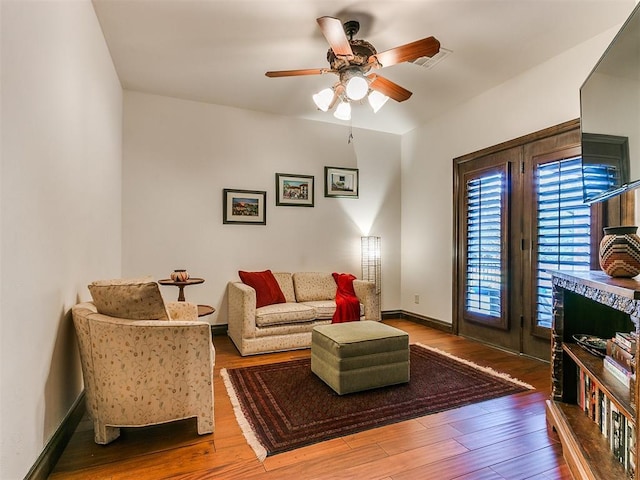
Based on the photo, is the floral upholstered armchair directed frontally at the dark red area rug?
yes

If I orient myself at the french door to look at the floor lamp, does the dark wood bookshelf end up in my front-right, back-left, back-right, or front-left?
back-left

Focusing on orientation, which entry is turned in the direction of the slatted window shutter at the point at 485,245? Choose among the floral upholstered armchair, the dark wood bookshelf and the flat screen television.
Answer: the floral upholstered armchair

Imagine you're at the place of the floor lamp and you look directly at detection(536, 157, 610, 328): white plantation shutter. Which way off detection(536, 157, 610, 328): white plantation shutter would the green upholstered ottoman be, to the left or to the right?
right

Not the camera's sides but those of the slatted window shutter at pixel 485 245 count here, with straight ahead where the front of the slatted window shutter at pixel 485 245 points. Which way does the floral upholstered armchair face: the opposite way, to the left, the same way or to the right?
the opposite way

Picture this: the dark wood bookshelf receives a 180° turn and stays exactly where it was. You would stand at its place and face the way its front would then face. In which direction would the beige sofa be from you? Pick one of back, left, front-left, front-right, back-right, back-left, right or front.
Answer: back-left

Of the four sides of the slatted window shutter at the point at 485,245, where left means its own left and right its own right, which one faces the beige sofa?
front

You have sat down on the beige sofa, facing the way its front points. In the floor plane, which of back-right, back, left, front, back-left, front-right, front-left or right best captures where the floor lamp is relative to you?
left

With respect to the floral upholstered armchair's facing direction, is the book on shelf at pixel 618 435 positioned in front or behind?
in front

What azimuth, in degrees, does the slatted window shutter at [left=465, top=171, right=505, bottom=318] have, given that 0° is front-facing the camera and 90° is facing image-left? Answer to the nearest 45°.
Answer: approximately 45°

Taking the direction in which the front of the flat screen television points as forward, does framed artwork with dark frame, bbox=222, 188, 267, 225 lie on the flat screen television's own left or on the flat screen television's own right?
on the flat screen television's own right

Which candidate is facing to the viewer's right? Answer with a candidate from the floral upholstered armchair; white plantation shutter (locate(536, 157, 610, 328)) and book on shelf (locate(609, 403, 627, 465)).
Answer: the floral upholstered armchair

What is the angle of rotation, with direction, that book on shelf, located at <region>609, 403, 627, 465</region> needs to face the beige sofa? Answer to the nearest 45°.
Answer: approximately 45° to its right

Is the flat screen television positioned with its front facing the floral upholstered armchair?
yes

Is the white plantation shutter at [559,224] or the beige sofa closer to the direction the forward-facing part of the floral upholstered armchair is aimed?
the white plantation shutter
